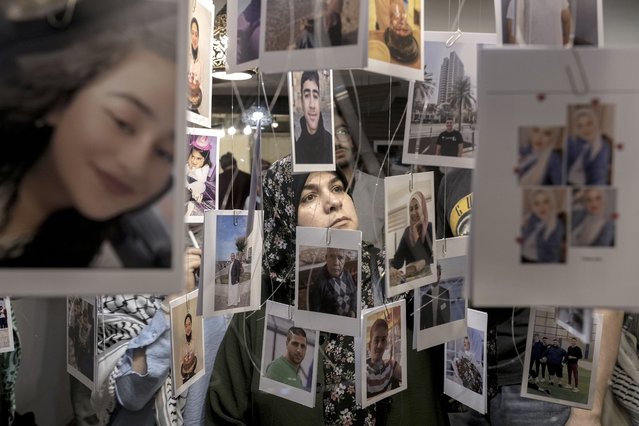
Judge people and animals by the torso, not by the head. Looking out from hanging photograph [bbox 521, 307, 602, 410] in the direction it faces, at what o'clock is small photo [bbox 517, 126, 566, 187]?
The small photo is roughly at 12 o'clock from the hanging photograph.

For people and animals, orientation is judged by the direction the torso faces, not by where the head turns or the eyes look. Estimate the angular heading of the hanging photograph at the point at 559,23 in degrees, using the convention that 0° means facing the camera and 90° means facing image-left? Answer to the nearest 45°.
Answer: approximately 0°

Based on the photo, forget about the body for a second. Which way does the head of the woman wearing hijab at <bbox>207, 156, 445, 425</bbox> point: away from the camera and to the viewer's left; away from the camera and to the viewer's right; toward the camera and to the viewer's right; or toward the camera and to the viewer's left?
toward the camera and to the viewer's right

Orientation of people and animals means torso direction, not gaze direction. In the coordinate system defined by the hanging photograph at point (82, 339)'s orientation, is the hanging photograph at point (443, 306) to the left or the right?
on its left

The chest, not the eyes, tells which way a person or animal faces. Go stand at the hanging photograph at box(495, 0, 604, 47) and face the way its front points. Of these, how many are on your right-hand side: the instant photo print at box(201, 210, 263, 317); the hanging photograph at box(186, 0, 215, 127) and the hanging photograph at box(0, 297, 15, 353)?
3

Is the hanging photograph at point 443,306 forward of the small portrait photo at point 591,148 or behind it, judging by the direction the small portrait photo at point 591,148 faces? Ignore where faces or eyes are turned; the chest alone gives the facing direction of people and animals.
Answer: behind

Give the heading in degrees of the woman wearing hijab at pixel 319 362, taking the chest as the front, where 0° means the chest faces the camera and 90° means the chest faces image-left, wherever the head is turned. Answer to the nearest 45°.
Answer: approximately 315°
